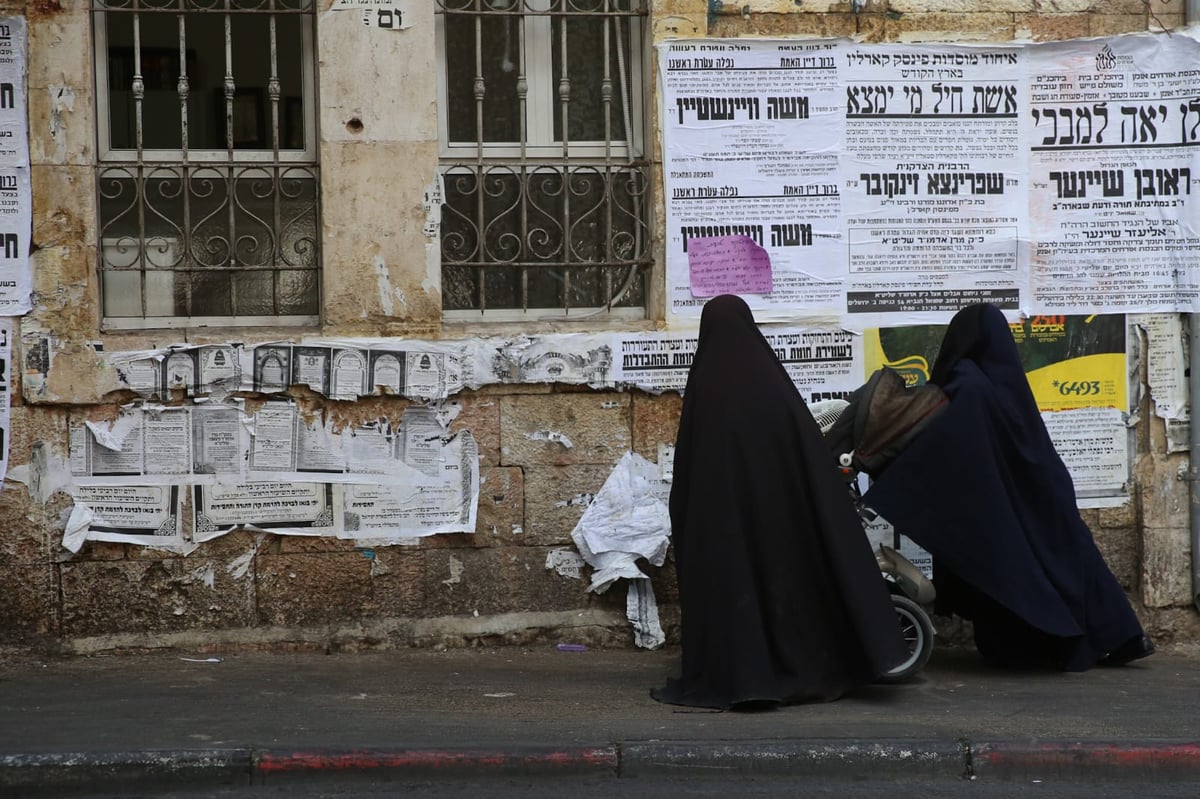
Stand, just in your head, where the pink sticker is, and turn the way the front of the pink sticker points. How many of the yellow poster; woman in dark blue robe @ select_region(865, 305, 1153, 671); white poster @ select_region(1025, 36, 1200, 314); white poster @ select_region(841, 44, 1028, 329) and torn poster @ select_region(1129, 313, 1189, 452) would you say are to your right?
0

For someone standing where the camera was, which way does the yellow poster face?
facing the viewer

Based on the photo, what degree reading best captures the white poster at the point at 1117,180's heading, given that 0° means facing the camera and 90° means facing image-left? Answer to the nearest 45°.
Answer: approximately 0°

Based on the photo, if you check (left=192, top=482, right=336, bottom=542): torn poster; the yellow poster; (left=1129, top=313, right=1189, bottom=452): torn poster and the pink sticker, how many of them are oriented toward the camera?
4

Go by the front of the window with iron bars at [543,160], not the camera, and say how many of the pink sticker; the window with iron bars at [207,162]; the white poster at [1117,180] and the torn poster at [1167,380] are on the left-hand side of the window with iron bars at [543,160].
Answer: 3

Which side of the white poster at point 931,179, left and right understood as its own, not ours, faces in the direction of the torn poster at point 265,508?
right

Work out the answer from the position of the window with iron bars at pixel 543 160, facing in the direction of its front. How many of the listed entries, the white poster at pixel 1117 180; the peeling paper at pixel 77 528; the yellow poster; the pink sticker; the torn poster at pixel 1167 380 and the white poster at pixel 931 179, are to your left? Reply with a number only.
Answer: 5

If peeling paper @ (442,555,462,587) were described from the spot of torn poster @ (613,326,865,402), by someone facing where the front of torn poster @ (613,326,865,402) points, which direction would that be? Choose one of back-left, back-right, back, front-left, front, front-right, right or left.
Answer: right

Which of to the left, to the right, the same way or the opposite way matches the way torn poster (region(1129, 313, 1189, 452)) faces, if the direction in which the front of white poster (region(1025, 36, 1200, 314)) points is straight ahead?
the same way

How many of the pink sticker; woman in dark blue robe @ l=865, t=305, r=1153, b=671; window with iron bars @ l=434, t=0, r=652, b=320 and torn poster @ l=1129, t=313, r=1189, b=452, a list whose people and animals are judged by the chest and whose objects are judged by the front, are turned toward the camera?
3

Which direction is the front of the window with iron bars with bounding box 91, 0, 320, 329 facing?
toward the camera

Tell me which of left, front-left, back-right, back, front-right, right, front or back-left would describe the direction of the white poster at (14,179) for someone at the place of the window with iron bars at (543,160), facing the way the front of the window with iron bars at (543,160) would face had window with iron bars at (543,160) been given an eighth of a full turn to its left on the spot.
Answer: back-right

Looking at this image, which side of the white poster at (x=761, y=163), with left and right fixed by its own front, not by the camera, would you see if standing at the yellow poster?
left

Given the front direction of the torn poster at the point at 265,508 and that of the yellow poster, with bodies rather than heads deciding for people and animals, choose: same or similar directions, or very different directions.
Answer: same or similar directions
